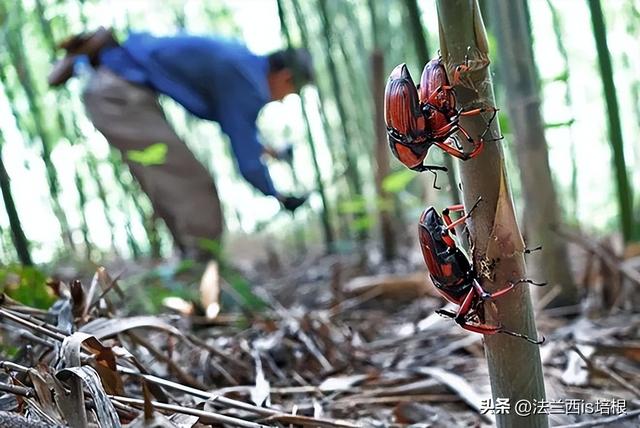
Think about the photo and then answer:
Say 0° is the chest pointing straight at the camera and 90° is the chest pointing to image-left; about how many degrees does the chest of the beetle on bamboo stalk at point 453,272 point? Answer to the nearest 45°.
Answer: approximately 270°

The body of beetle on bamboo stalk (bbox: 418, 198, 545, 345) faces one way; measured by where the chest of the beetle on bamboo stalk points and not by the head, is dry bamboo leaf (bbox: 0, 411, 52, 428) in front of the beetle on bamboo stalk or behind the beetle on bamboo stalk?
behind

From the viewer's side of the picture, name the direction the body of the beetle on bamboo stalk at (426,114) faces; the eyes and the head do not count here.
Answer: to the viewer's right

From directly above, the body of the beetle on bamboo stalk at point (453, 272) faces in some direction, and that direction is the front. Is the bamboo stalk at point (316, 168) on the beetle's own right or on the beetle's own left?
on the beetle's own left

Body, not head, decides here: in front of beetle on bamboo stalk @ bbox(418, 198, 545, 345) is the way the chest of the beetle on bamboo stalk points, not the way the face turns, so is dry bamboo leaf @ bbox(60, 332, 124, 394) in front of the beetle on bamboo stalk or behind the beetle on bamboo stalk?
behind

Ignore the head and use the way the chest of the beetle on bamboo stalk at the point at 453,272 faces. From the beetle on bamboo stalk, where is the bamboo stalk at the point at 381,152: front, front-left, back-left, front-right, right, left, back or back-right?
left

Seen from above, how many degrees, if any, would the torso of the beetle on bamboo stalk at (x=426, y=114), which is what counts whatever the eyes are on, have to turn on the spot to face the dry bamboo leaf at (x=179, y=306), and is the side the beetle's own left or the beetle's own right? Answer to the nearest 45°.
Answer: approximately 135° to the beetle's own left

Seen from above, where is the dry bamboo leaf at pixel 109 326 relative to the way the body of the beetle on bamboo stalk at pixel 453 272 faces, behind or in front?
behind
